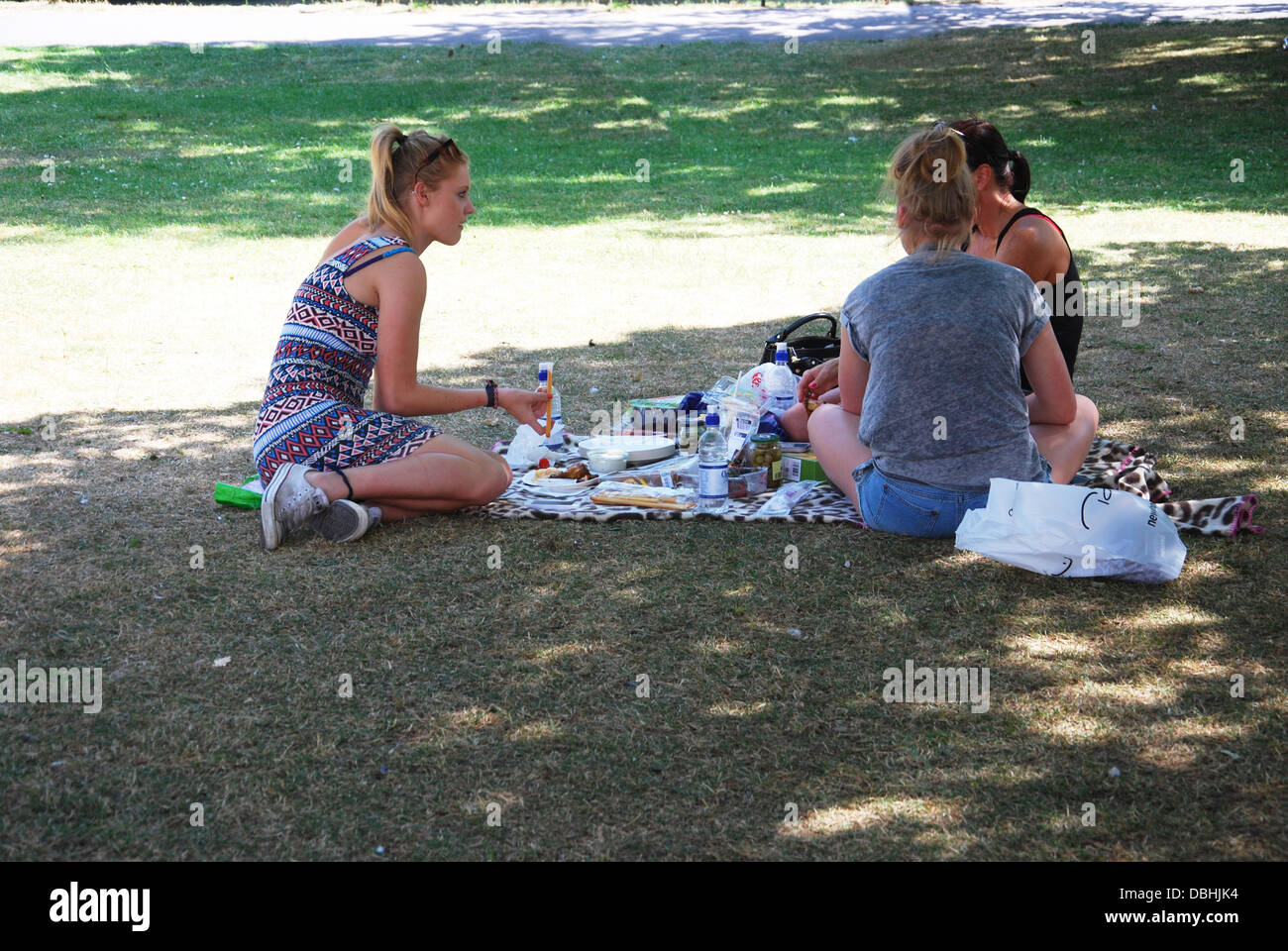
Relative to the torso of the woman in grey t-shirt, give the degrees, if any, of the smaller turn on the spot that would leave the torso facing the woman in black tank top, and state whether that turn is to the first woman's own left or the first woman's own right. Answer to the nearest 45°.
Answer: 0° — they already face them

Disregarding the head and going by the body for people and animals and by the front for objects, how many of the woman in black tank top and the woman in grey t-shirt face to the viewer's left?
1

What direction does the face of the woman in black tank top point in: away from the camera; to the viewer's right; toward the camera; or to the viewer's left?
to the viewer's left

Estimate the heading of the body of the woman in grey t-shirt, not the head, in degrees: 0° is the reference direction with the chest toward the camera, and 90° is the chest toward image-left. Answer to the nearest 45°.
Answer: approximately 180°

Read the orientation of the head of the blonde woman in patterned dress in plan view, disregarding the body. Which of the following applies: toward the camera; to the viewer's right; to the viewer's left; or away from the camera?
to the viewer's right

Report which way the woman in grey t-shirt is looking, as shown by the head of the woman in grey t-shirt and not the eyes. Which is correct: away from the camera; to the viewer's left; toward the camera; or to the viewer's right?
away from the camera

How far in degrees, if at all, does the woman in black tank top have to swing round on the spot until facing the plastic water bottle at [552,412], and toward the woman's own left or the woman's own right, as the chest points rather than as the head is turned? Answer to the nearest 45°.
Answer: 0° — they already face it

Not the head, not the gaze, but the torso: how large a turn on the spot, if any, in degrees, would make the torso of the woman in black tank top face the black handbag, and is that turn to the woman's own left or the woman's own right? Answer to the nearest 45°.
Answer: approximately 45° to the woman's own right

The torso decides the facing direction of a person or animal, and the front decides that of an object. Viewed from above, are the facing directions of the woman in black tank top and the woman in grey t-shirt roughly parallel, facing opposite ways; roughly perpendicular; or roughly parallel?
roughly perpendicular

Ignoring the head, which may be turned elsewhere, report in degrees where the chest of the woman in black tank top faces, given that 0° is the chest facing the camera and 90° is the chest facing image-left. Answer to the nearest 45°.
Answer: approximately 90°
